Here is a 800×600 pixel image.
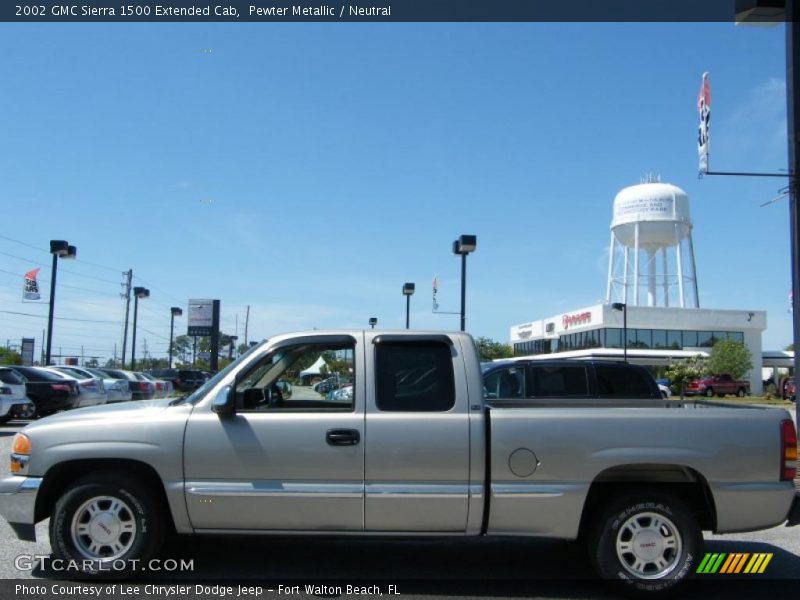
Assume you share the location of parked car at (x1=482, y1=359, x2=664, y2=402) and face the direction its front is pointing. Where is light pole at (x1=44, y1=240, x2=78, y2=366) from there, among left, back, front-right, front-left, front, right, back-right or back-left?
front-right

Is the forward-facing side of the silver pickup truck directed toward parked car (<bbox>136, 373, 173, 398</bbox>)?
no

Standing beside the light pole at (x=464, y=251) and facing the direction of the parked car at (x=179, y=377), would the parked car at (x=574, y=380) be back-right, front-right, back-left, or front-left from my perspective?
back-left

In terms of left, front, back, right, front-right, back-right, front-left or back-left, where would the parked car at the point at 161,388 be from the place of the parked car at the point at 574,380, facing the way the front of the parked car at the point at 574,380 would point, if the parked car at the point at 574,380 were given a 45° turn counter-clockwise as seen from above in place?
right

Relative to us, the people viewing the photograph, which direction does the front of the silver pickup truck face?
facing to the left of the viewer

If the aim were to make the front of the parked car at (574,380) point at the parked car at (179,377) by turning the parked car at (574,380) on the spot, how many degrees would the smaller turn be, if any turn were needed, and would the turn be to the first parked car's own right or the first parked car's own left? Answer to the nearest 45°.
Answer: approximately 45° to the first parked car's own right

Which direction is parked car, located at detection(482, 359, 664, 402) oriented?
to the viewer's left
